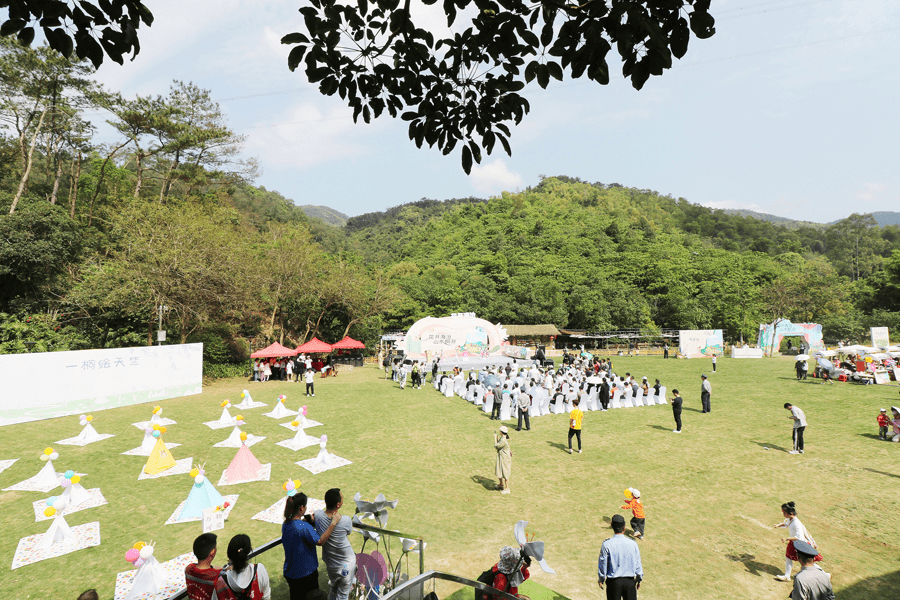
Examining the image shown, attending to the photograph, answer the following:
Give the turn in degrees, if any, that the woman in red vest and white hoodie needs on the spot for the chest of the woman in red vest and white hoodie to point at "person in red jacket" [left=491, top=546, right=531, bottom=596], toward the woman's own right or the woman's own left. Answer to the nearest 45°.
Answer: approximately 90° to the woman's own right

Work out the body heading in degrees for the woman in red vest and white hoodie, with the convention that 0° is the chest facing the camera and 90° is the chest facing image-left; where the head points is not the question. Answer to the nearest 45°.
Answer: approximately 180°

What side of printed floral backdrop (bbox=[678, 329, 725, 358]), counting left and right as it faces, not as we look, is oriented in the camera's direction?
front

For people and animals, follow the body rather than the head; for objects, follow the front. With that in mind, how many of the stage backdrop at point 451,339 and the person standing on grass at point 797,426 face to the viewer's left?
1

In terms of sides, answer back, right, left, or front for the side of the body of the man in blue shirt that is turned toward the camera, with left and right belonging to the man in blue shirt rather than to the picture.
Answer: back

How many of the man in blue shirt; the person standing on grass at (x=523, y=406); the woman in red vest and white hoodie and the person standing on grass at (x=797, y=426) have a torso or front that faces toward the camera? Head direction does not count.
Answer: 0

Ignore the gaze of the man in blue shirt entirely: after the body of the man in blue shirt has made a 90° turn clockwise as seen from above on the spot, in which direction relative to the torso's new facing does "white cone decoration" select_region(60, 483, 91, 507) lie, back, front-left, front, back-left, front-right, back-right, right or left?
back

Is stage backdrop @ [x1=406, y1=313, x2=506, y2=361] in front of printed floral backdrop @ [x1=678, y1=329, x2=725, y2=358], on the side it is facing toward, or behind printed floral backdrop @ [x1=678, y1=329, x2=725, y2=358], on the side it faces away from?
in front

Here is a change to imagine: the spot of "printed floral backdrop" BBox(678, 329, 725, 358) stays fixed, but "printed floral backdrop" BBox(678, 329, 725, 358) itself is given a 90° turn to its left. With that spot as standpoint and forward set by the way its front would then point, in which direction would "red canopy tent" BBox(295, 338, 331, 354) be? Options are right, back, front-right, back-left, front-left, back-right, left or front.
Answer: back-right

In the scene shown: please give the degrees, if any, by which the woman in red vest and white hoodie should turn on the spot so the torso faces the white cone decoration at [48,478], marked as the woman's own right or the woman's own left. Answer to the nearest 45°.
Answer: approximately 45° to the woman's own left

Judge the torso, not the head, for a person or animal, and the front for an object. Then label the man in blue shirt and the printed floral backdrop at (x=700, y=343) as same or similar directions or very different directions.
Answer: very different directions

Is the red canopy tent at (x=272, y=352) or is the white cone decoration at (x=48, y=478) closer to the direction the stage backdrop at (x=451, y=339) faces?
the white cone decoration

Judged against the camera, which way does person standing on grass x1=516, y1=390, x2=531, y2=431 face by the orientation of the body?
away from the camera

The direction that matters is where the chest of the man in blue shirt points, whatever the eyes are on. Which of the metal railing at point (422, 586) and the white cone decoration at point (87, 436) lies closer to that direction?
the white cone decoration

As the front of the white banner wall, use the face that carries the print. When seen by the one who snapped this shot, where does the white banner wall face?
facing the viewer and to the right of the viewer

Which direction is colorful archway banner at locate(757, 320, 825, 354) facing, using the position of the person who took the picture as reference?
facing the viewer
